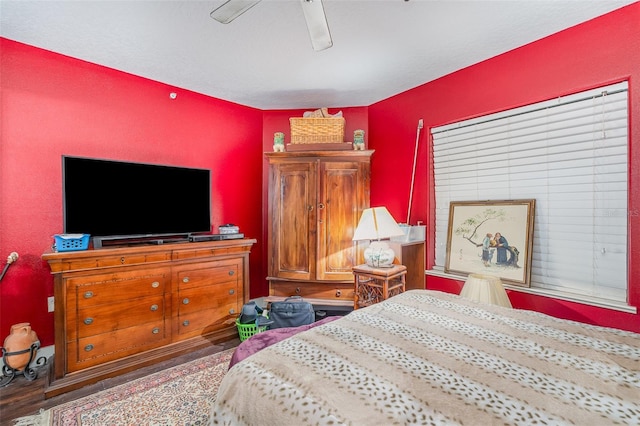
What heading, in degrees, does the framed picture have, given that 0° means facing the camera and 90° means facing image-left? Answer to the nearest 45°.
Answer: approximately 45°

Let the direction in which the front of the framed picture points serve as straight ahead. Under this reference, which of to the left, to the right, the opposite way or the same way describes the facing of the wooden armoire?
to the left

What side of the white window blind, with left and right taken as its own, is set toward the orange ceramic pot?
front

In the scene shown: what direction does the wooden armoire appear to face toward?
toward the camera

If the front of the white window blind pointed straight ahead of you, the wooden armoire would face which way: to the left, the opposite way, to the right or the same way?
to the left

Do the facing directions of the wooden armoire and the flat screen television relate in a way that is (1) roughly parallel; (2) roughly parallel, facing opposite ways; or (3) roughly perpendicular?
roughly perpendicular

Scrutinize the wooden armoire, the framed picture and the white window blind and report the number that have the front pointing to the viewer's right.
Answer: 0

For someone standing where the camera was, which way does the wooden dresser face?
facing the viewer and to the right of the viewer

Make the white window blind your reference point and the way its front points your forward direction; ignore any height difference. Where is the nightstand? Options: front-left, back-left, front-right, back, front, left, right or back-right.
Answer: front-right

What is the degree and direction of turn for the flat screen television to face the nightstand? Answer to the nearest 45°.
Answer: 0° — it already faces it

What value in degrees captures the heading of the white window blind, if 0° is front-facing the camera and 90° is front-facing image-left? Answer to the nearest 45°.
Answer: approximately 45°

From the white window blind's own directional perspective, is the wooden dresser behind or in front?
in front

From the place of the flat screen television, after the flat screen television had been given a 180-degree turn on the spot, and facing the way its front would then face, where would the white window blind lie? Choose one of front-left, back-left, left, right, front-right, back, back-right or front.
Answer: back

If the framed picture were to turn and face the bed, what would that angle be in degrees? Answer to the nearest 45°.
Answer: approximately 45° to its left

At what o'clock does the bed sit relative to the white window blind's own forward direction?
The bed is roughly at 11 o'clock from the white window blind.

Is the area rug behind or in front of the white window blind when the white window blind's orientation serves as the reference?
in front

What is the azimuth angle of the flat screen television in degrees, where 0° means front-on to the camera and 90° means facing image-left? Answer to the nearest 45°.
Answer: approximately 315°
